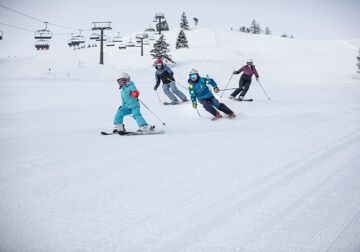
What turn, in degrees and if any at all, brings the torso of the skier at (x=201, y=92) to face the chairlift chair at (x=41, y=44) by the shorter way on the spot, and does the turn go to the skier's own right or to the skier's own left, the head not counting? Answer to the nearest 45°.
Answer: approximately 90° to the skier's own right

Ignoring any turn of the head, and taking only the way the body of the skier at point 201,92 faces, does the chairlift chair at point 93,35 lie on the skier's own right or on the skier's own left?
on the skier's own right

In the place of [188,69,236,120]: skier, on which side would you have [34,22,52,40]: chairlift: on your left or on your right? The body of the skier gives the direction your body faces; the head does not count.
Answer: on your right

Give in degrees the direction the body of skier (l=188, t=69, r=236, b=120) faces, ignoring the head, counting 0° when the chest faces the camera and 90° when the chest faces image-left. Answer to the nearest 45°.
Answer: approximately 45°

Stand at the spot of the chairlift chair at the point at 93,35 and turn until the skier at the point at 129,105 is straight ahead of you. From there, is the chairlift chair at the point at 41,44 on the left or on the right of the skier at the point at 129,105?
right
